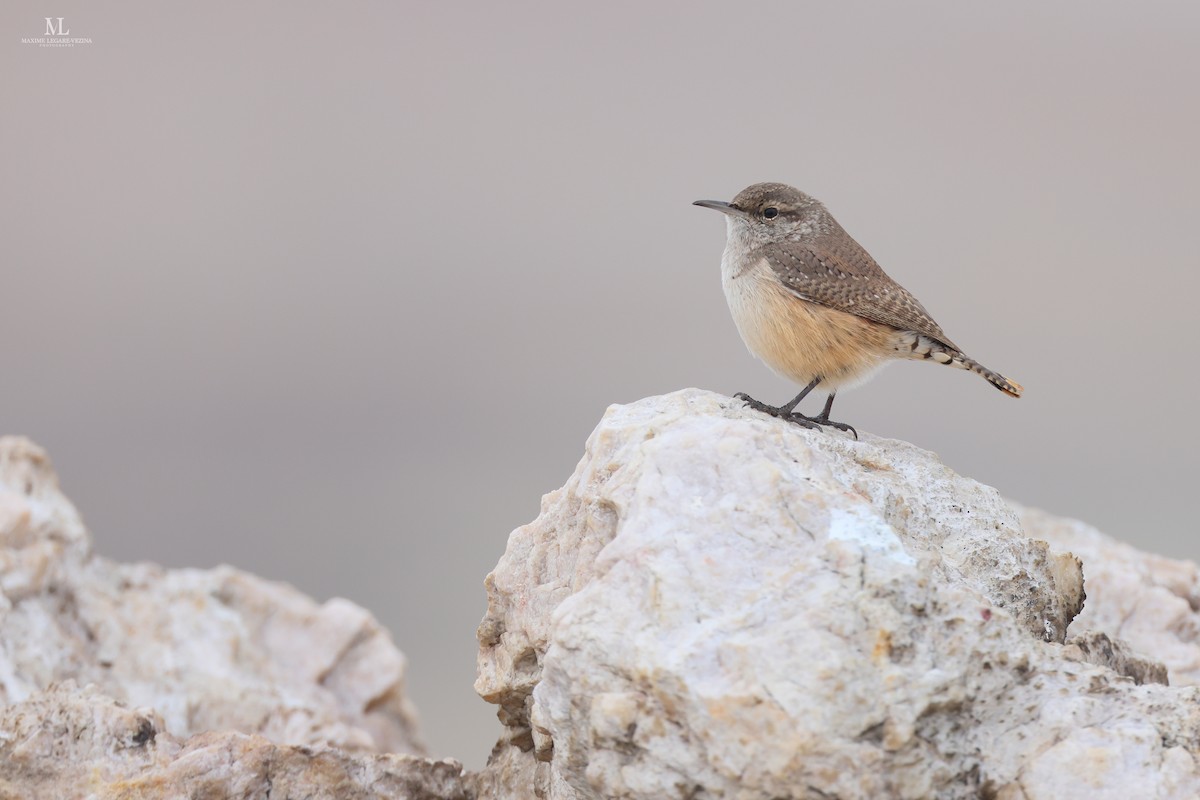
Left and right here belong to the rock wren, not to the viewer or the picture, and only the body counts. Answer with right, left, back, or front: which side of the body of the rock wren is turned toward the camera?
left

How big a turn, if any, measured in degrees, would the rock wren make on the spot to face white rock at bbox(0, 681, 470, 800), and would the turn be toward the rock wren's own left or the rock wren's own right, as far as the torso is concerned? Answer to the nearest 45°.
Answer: approximately 45° to the rock wren's own left

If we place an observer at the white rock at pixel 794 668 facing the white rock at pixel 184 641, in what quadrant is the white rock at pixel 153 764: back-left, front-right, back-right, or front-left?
front-left

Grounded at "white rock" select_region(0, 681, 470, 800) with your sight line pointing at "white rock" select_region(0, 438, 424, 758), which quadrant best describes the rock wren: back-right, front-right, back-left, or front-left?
front-right

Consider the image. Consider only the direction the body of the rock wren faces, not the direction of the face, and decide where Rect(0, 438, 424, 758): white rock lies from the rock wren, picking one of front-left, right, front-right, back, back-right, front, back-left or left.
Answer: front
